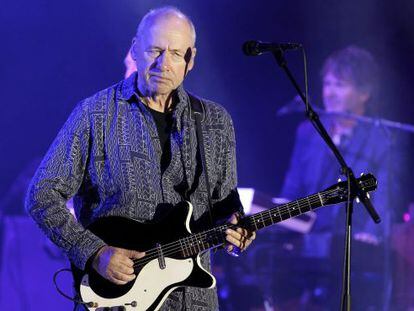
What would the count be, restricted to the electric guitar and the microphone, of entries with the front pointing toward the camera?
1

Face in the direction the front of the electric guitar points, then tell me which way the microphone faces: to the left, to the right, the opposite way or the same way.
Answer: to the right

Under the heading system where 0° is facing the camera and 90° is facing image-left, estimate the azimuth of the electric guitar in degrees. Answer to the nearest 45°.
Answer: approximately 0°

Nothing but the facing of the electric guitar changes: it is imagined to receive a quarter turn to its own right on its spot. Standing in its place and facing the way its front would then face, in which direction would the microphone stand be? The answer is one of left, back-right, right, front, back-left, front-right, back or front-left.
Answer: back

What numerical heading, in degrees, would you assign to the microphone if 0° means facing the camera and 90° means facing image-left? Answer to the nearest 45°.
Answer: approximately 90°
